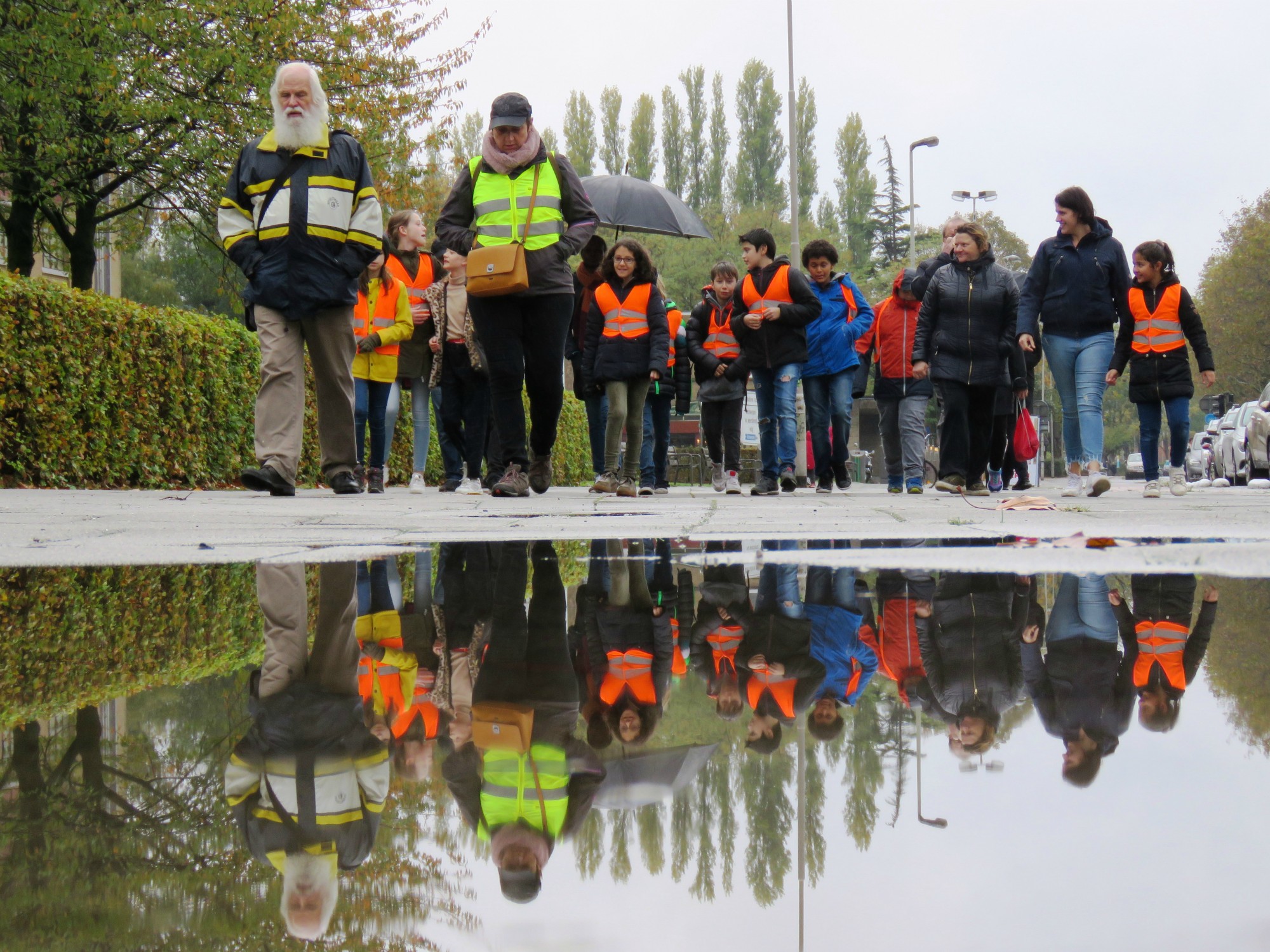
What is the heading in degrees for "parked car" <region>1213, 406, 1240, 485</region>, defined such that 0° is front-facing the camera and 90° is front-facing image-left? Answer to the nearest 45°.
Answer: approximately 45°

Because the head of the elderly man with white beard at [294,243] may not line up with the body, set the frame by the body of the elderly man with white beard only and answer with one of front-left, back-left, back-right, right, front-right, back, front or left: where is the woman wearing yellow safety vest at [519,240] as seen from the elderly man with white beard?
left

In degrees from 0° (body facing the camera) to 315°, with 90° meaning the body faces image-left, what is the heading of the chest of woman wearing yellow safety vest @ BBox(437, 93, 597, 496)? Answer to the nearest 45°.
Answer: approximately 0°

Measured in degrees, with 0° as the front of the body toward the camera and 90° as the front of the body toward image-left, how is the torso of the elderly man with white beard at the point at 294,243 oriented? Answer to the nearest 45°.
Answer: approximately 0°

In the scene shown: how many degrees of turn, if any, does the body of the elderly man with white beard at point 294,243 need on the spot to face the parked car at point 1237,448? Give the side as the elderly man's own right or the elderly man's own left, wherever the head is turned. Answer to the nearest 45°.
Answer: approximately 135° to the elderly man's own left

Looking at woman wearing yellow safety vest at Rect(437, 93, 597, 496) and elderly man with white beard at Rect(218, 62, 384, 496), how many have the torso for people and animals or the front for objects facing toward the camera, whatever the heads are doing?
2
